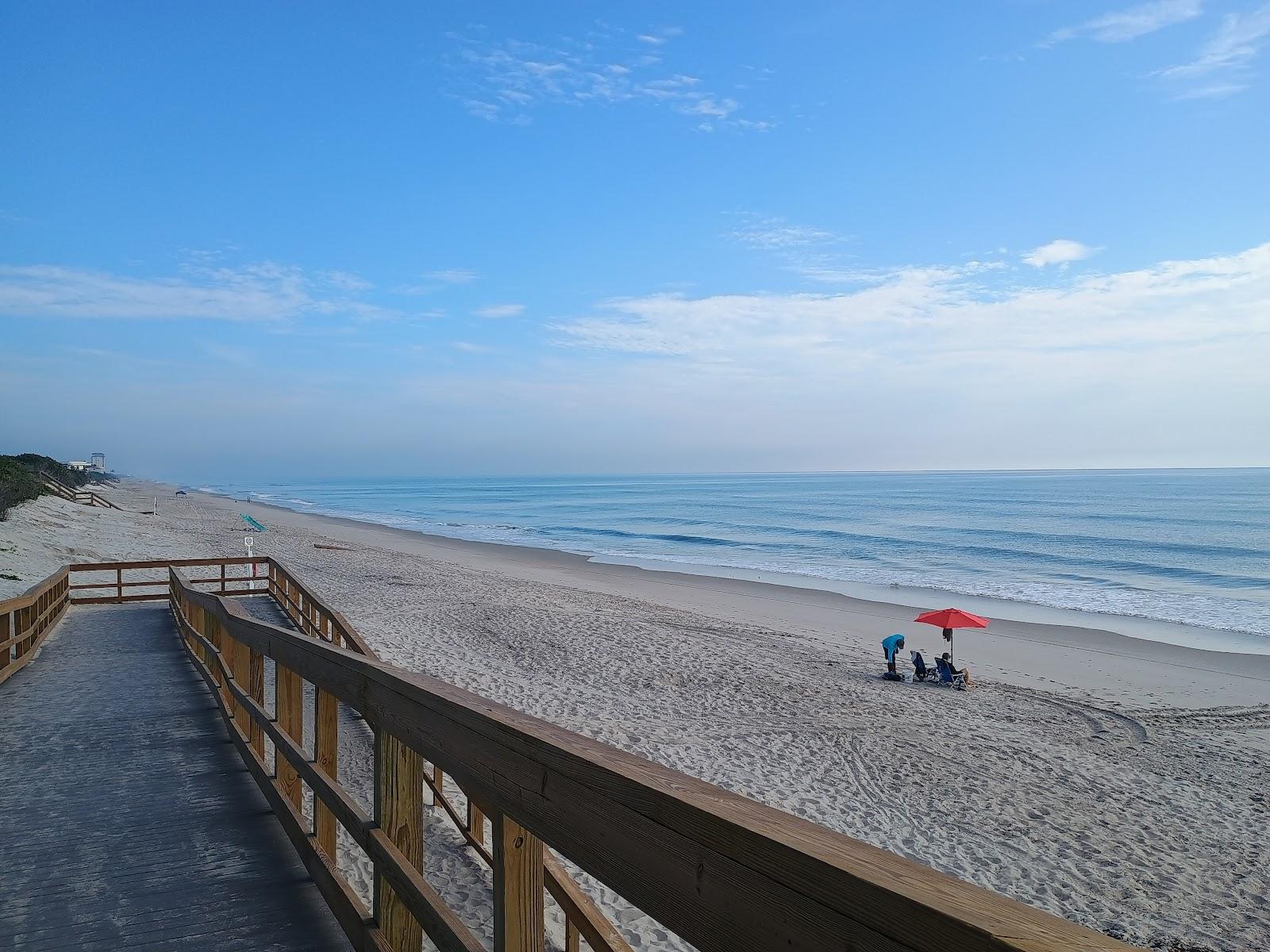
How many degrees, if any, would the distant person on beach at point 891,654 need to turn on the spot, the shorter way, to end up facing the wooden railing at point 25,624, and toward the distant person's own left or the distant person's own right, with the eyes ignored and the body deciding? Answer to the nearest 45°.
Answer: approximately 135° to the distant person's own right

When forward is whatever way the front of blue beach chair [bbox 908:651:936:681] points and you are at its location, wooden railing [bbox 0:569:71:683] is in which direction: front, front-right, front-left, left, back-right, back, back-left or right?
back

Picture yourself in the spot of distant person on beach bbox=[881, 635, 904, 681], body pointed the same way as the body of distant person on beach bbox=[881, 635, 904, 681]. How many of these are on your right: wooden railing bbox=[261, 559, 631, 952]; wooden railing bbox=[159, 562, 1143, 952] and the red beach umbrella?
2

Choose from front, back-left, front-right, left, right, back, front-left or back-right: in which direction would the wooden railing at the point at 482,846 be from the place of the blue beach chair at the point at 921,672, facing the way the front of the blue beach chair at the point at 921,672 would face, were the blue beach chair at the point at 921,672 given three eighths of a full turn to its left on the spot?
left

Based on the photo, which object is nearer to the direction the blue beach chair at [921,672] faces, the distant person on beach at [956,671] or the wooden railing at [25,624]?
the distant person on beach

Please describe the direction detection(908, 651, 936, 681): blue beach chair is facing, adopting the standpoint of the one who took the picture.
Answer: facing away from the viewer and to the right of the viewer

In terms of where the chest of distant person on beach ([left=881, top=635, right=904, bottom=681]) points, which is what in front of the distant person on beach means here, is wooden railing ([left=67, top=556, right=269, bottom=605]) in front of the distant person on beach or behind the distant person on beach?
behind

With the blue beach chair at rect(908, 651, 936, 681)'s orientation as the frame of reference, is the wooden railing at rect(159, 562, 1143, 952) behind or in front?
behind

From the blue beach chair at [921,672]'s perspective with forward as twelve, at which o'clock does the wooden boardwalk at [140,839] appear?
The wooden boardwalk is roughly at 5 o'clock from the blue beach chair.

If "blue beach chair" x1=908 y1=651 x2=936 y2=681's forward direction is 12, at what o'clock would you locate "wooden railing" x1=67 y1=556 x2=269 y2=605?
The wooden railing is roughly at 7 o'clock from the blue beach chair.
